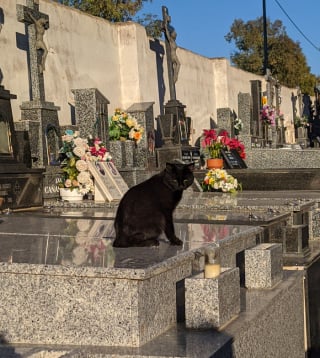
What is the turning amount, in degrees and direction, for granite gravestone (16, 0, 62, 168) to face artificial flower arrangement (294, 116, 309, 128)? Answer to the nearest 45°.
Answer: approximately 90° to its left

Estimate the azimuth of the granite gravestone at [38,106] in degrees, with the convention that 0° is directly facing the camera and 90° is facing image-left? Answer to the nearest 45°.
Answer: approximately 315°

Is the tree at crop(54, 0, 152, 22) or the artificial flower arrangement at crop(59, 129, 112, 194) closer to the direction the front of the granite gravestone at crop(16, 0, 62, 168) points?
the artificial flower arrangement

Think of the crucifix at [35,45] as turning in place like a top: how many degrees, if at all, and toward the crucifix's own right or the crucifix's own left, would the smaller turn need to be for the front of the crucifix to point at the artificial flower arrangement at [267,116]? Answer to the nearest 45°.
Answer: approximately 90° to the crucifix's own left

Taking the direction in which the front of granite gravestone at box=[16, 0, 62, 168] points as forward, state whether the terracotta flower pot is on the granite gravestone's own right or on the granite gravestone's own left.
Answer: on the granite gravestone's own left

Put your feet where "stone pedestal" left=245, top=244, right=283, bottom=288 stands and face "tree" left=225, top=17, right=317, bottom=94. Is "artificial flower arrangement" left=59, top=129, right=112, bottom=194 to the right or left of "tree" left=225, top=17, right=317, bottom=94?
left

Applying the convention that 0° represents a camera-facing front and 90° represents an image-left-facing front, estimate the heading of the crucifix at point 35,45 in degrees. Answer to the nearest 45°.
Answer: approximately 315°
